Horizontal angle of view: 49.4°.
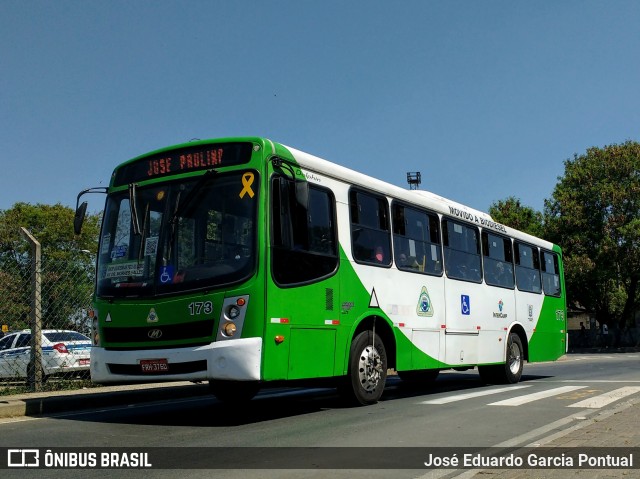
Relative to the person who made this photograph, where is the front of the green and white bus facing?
facing the viewer and to the left of the viewer

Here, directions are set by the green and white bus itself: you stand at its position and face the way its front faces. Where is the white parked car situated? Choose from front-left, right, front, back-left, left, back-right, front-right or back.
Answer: right

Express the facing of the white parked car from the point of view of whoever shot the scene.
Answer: facing away from the viewer and to the left of the viewer

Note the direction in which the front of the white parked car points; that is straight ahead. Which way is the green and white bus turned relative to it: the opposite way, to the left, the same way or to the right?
to the left

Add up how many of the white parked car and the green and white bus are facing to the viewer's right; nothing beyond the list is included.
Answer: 0
